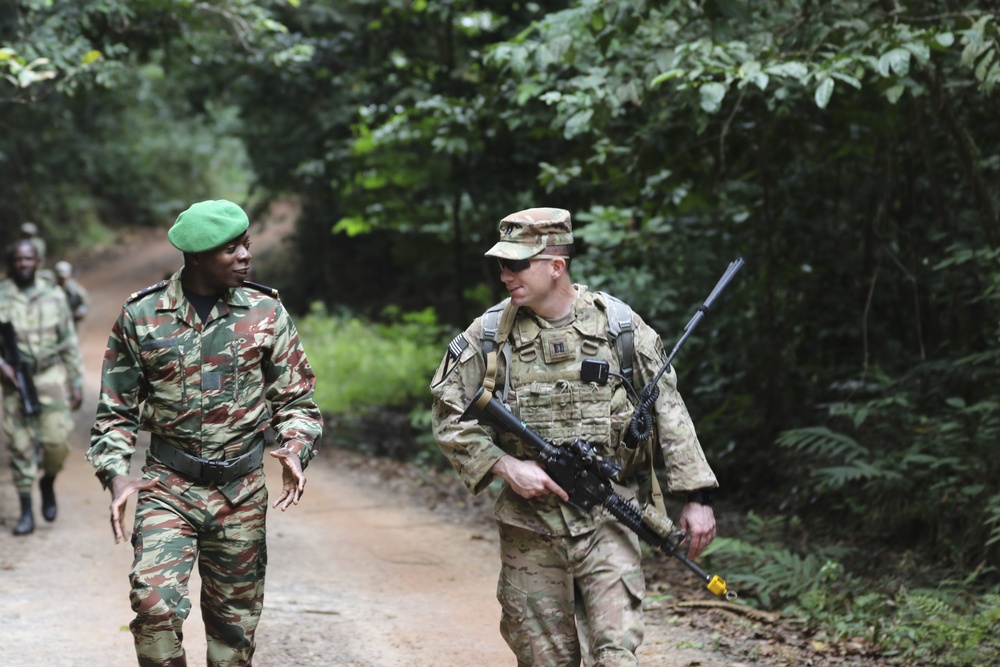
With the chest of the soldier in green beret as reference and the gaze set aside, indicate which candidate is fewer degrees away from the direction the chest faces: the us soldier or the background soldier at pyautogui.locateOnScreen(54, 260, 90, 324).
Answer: the us soldier

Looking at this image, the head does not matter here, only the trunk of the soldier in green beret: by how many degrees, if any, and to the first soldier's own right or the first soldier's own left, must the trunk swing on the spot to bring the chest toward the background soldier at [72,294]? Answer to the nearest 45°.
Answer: approximately 180°

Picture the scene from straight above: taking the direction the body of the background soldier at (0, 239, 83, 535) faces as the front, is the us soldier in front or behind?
in front

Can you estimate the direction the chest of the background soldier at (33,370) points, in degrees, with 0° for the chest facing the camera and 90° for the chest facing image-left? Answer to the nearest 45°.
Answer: approximately 0°

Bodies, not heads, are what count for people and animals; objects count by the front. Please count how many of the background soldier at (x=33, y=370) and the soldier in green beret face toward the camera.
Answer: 2

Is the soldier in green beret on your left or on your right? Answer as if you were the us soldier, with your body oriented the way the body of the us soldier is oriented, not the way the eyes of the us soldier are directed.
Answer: on your right

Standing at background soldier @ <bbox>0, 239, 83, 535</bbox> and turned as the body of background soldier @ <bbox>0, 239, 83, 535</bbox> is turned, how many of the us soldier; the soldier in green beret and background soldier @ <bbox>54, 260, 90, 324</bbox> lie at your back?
1

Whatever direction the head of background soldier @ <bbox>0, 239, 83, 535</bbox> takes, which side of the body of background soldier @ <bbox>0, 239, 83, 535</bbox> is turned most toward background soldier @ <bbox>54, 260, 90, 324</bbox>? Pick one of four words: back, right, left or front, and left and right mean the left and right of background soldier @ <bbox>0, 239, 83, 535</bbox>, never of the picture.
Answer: back

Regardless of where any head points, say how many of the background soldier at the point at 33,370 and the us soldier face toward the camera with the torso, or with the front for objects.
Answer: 2

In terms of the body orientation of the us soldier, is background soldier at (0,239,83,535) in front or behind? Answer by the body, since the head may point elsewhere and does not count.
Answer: behind

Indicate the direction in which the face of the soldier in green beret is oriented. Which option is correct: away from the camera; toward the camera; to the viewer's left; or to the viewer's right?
to the viewer's right

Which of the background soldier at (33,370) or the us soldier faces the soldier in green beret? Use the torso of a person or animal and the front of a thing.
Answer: the background soldier

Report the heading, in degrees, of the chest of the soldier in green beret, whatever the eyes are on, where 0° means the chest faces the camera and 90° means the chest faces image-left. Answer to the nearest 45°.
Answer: approximately 0°
